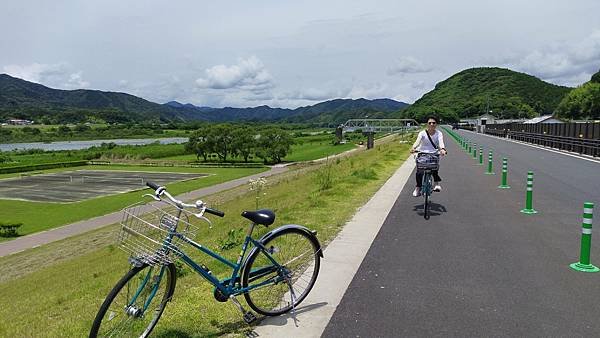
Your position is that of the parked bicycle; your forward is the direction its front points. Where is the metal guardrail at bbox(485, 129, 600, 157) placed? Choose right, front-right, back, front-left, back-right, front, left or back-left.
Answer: back

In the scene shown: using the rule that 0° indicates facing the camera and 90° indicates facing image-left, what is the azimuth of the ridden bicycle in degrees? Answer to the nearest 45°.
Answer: approximately 0°

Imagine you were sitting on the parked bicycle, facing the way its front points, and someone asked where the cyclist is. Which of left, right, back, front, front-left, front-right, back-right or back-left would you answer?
back

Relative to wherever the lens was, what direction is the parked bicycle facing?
facing the viewer and to the left of the viewer

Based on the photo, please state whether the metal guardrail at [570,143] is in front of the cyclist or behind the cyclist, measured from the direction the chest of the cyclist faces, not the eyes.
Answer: behind

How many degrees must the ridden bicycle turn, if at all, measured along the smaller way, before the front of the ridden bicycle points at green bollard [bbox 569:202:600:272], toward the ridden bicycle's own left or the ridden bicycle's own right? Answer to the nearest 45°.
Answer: approximately 45° to the ridden bicycle's own left

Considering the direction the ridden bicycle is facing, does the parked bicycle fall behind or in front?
in front
